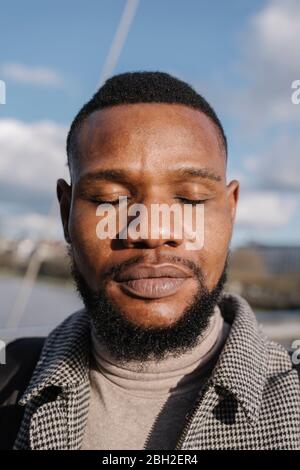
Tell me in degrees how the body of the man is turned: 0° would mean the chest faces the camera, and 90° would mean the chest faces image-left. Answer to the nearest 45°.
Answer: approximately 0°
